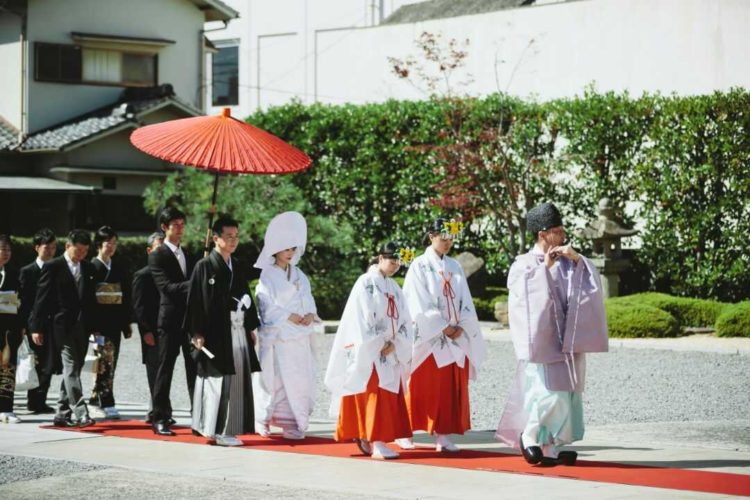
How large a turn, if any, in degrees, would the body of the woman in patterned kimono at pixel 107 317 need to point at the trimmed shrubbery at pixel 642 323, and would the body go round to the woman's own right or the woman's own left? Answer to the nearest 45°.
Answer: approximately 90° to the woman's own left

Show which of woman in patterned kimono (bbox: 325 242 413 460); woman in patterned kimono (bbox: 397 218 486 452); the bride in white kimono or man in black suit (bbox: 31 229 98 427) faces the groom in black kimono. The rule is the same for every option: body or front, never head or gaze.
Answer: the man in black suit

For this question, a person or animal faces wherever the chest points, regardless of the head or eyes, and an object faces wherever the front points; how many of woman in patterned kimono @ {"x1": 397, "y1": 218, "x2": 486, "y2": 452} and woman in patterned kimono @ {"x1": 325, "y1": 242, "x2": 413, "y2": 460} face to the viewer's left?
0

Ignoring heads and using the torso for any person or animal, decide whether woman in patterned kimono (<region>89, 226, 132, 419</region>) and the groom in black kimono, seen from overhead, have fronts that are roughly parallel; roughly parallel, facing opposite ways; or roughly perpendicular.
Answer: roughly parallel

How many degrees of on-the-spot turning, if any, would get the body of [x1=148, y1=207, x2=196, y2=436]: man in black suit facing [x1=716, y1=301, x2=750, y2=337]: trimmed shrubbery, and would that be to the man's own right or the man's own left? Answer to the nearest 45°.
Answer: approximately 90° to the man's own left

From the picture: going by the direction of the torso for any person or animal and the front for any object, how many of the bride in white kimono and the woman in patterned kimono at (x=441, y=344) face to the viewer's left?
0

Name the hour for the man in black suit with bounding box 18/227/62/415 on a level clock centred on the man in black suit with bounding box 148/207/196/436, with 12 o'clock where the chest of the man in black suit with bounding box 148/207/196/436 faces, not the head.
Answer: the man in black suit with bounding box 18/227/62/415 is roughly at 6 o'clock from the man in black suit with bounding box 148/207/196/436.

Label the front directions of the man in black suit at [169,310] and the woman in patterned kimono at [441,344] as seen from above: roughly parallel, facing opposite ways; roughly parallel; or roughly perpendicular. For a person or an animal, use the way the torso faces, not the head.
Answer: roughly parallel

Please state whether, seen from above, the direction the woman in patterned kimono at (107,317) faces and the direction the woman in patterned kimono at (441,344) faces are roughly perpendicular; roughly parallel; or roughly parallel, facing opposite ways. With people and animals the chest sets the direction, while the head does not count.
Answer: roughly parallel

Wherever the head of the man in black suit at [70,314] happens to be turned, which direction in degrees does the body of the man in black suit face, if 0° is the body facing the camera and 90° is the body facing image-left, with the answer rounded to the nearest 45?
approximately 315°

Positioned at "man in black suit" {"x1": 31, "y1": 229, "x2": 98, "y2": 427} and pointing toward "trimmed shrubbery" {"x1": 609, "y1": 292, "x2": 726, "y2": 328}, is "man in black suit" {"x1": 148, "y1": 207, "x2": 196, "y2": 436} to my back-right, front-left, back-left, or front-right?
front-right

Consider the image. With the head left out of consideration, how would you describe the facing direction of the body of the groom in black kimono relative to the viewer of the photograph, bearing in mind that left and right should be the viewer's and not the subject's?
facing the viewer and to the right of the viewer

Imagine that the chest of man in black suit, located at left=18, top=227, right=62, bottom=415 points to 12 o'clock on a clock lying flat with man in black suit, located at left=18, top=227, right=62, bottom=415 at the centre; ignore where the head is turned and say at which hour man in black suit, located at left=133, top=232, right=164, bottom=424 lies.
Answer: man in black suit, located at left=133, top=232, right=164, bottom=424 is roughly at 12 o'clock from man in black suit, located at left=18, top=227, right=62, bottom=415.

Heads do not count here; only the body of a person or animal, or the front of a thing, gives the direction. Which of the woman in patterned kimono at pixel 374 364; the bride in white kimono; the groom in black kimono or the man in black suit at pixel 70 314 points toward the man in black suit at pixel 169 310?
the man in black suit at pixel 70 314

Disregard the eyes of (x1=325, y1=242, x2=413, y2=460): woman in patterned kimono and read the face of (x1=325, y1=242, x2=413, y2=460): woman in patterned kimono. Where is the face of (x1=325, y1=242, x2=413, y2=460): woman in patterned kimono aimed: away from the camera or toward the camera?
toward the camera

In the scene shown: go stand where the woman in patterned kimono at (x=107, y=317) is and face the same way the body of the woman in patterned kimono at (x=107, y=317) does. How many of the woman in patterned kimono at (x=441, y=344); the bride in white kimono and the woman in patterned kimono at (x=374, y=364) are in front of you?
3

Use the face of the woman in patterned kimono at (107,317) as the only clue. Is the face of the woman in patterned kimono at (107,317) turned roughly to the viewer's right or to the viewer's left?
to the viewer's right

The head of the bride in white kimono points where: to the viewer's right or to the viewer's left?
to the viewer's right

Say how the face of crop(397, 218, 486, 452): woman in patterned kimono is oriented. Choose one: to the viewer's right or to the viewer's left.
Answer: to the viewer's right

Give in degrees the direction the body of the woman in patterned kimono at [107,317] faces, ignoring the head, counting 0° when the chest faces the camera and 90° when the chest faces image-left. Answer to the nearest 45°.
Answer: approximately 315°

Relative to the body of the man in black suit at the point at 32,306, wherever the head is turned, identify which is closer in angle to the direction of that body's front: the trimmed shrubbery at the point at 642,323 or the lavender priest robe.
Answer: the lavender priest robe

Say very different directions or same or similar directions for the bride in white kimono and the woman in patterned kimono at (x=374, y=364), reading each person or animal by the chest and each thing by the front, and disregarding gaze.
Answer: same or similar directions

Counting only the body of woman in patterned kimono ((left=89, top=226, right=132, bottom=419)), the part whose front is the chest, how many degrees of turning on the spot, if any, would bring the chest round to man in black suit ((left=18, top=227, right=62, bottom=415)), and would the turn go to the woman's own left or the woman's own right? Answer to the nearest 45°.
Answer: approximately 180°
